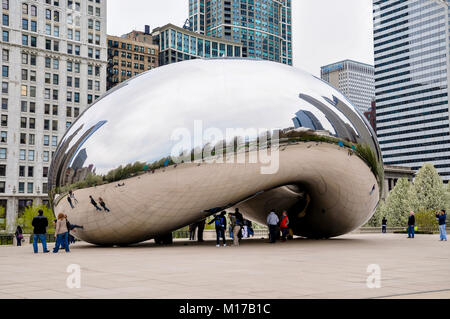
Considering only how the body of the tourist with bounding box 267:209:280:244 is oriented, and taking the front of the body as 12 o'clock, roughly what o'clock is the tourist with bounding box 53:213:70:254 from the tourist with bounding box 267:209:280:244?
the tourist with bounding box 53:213:70:254 is roughly at 8 o'clock from the tourist with bounding box 267:209:280:244.

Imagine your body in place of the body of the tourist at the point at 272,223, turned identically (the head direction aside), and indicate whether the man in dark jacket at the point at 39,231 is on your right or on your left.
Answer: on your left

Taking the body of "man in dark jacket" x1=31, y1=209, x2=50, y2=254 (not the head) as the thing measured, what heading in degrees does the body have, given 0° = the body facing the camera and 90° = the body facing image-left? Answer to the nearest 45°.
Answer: approximately 180°

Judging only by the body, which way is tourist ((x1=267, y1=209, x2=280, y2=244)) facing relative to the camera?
away from the camera
